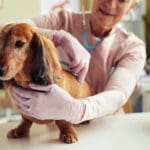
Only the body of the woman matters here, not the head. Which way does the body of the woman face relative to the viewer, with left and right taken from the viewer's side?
facing the viewer and to the left of the viewer

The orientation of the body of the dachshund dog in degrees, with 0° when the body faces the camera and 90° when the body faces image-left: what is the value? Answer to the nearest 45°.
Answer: approximately 45°

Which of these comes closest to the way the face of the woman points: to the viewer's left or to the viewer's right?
to the viewer's left

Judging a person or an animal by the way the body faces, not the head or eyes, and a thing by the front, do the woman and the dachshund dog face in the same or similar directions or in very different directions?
same or similar directions
